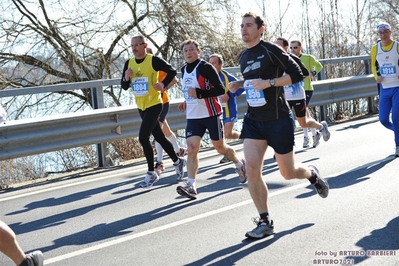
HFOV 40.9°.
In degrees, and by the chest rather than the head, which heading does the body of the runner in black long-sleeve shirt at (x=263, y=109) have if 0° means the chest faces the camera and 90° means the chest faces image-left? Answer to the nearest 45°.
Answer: approximately 45°

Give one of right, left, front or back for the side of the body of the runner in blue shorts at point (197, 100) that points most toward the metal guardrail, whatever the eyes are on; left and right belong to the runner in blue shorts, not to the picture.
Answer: right

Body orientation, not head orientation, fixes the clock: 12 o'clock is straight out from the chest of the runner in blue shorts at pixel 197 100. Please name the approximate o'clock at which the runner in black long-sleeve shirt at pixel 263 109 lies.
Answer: The runner in black long-sleeve shirt is roughly at 10 o'clock from the runner in blue shorts.
